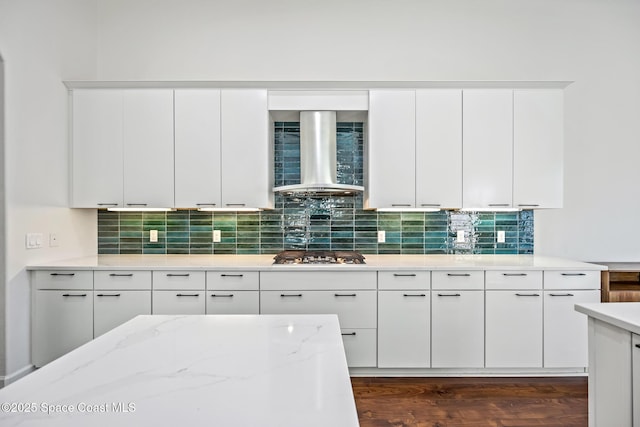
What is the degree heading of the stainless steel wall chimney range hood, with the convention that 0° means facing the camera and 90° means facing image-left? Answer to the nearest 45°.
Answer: approximately 0°

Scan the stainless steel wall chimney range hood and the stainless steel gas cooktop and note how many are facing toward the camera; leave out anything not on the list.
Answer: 2
